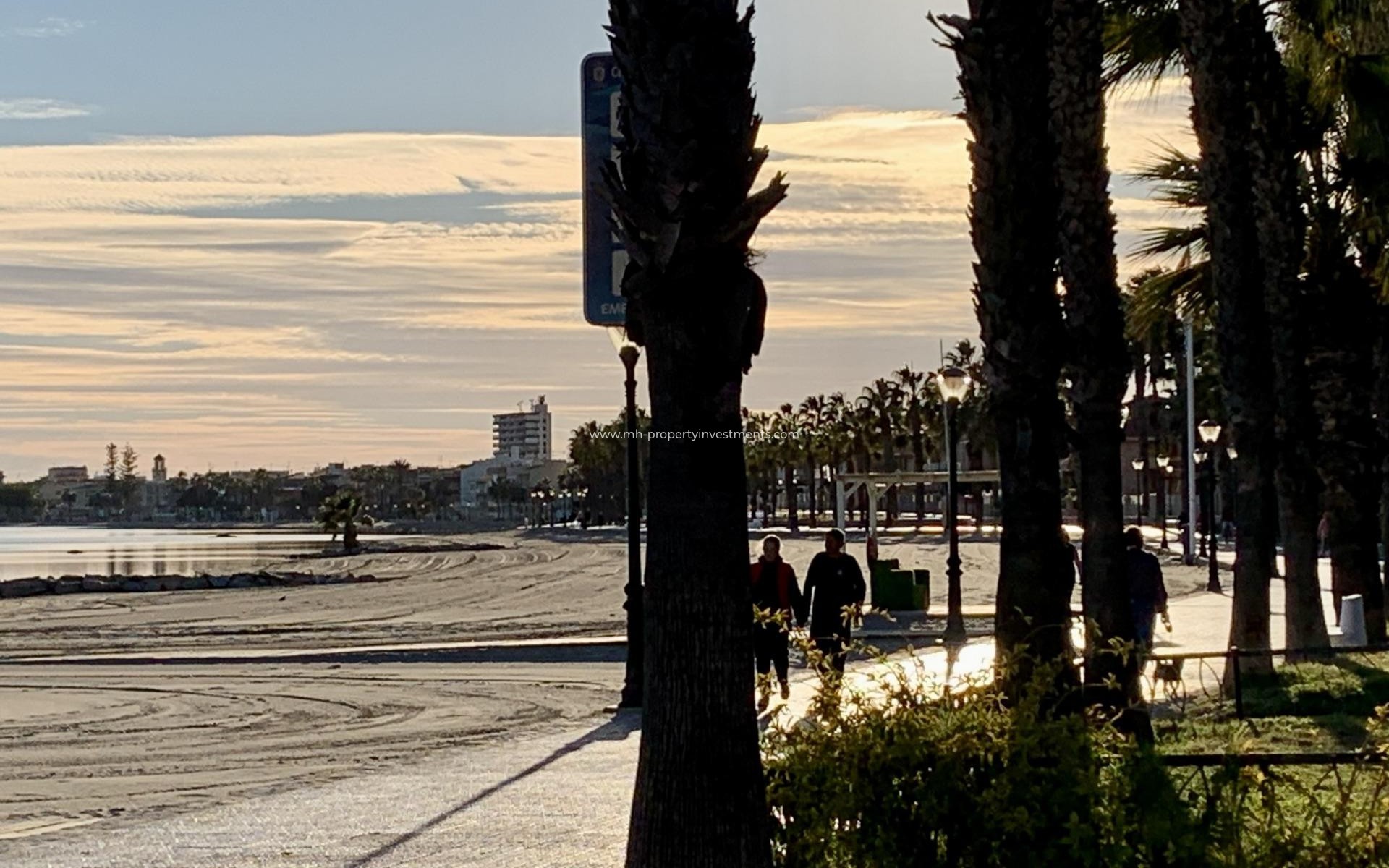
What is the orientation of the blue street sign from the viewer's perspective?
toward the camera

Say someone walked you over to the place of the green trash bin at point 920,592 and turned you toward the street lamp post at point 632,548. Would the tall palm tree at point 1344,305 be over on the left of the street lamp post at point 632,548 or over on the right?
left

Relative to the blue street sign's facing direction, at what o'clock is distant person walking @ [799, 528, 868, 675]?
The distant person walking is roughly at 7 o'clock from the blue street sign.

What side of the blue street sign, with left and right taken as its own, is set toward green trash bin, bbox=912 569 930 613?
back

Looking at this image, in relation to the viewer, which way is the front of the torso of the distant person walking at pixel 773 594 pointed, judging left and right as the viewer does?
facing the viewer

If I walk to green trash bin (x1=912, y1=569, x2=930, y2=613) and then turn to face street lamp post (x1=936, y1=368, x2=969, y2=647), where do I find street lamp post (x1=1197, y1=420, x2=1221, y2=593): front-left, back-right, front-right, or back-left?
back-left
